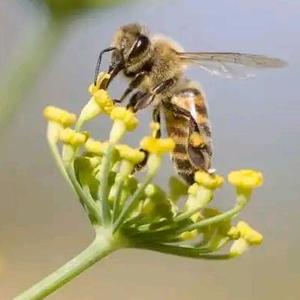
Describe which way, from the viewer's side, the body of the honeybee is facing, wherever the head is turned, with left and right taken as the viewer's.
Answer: facing to the left of the viewer
